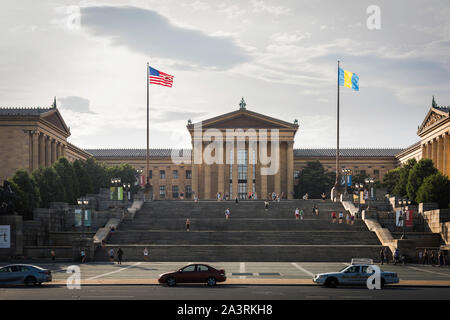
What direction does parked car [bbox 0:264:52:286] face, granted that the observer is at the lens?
facing to the left of the viewer

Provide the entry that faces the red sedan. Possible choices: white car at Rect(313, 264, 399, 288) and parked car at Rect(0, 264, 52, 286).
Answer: the white car

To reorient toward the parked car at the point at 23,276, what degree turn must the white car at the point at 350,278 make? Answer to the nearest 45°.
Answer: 0° — it already faces it

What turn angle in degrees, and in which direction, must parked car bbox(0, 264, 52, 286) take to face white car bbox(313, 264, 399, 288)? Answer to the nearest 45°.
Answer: approximately 180°

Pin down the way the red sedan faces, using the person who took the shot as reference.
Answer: facing to the left of the viewer

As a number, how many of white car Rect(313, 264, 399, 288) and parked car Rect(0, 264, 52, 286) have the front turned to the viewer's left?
2

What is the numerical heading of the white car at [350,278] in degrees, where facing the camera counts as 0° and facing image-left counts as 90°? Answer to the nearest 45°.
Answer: approximately 90°
